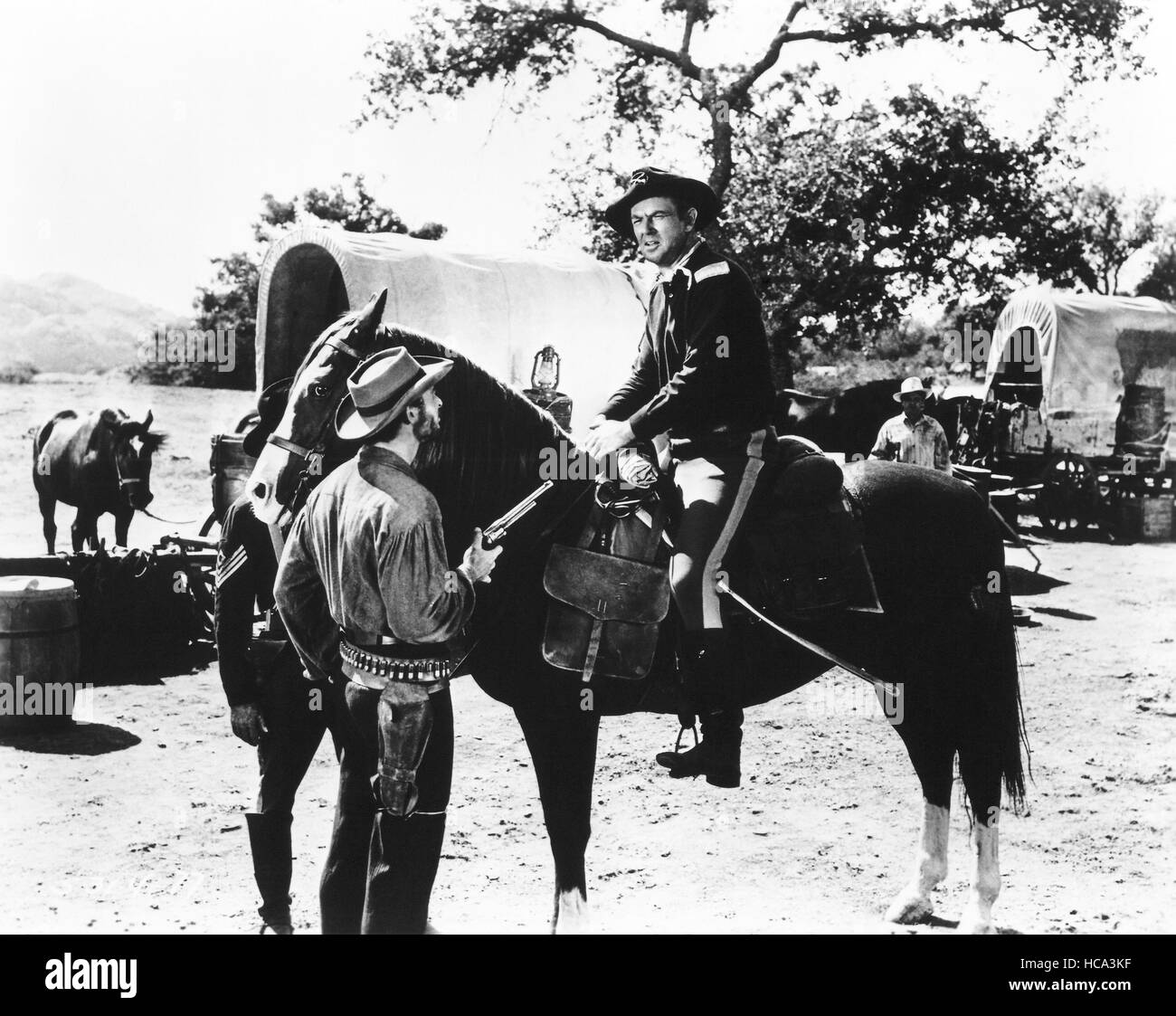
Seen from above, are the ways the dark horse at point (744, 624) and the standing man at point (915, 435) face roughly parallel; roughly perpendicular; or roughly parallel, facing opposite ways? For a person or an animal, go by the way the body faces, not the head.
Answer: roughly perpendicular

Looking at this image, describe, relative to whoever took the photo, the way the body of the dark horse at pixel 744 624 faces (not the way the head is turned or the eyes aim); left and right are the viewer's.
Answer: facing to the left of the viewer

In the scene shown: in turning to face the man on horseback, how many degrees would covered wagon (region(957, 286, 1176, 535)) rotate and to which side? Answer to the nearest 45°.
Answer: approximately 45° to its left

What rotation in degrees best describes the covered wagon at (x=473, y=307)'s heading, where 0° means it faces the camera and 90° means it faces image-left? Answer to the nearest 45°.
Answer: approximately 45°

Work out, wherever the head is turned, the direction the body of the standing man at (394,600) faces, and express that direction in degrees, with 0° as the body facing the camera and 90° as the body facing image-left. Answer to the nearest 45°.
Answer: approximately 225°

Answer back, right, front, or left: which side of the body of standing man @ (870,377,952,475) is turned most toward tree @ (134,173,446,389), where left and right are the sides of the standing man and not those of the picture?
right

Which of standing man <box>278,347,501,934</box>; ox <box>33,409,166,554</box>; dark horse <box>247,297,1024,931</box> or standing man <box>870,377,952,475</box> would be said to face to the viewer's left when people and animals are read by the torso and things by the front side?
the dark horse

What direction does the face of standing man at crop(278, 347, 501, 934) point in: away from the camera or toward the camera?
away from the camera

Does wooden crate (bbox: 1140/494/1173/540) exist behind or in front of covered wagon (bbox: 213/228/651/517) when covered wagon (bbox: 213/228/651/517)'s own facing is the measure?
behind
